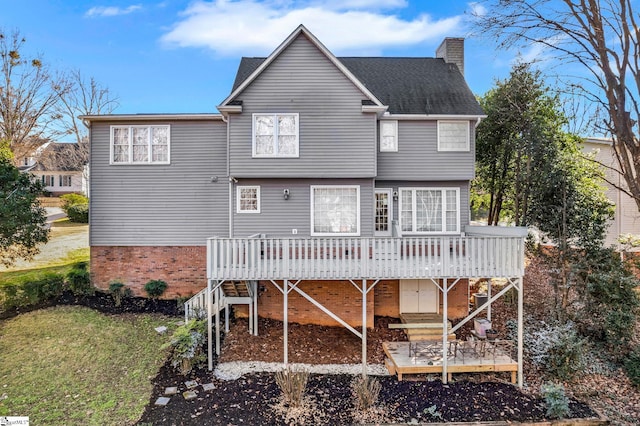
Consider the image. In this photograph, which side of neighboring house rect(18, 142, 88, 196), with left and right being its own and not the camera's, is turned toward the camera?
front

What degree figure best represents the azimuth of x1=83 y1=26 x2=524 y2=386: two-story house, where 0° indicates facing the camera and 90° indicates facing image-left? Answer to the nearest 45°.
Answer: approximately 180°

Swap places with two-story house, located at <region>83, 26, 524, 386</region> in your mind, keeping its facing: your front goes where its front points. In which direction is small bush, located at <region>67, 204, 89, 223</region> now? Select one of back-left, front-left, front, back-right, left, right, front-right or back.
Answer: front-left

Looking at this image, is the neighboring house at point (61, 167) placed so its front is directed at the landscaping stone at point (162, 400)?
yes

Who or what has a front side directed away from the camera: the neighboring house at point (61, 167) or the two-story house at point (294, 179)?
the two-story house

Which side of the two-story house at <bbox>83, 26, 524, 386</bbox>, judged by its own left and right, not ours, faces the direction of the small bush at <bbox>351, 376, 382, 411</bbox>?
back

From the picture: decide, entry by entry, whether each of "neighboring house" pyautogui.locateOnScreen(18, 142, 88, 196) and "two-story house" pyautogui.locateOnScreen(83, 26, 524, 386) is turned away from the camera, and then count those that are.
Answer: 1

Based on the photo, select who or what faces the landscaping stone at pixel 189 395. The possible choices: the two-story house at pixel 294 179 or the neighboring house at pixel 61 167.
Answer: the neighboring house

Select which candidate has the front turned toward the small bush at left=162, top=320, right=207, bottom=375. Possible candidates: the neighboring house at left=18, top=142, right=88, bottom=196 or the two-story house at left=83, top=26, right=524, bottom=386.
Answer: the neighboring house

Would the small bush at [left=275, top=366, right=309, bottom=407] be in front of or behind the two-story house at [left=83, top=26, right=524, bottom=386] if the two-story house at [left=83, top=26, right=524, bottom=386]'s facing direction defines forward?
behind

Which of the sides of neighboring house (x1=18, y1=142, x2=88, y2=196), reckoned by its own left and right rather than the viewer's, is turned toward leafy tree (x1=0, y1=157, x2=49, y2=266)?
front
